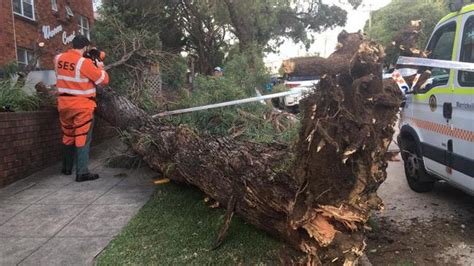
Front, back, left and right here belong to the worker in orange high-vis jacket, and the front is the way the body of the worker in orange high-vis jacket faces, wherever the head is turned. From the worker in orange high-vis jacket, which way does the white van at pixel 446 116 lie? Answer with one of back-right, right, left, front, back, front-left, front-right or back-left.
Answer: right

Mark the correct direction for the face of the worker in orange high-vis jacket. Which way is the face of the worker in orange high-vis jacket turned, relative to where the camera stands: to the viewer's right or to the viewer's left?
to the viewer's right

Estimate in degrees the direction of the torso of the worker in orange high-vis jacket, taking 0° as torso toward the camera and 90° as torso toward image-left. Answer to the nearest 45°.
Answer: approximately 225°

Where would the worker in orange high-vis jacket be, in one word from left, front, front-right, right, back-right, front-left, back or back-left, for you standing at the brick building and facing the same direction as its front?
front-right

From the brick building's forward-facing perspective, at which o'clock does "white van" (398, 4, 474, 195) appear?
The white van is roughly at 1 o'clock from the brick building.

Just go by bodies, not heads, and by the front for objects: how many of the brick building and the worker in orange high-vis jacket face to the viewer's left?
0

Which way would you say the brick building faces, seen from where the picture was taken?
facing the viewer and to the right of the viewer

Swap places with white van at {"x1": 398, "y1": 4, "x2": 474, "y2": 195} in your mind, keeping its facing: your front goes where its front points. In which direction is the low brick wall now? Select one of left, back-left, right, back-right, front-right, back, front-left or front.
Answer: front-left

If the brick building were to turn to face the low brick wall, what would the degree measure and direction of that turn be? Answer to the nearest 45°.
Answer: approximately 45° to its right

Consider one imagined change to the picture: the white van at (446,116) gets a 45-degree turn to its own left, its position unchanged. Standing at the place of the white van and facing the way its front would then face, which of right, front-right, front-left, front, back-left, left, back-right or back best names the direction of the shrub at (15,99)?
front
